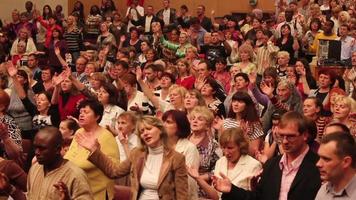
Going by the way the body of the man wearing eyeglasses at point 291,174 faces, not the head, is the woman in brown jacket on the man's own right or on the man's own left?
on the man's own right

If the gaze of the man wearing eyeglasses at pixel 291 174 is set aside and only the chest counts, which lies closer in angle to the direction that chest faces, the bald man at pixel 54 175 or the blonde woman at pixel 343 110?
the bald man

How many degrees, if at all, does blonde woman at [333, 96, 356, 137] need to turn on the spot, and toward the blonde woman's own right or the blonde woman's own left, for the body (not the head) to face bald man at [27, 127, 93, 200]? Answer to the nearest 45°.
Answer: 0° — they already face them

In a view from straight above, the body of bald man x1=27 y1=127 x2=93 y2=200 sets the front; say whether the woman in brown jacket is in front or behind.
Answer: behind

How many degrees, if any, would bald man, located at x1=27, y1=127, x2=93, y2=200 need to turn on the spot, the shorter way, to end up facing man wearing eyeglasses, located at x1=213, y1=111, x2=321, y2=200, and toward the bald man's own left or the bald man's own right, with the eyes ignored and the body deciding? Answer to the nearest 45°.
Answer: approximately 135° to the bald man's own left
